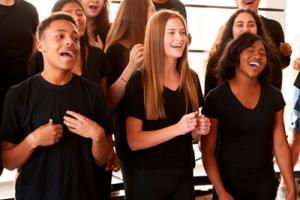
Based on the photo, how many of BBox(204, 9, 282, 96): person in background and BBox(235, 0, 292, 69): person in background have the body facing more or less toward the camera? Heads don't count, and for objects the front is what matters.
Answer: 2

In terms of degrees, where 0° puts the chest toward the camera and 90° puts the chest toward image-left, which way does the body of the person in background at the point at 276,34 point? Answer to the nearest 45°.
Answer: approximately 0°

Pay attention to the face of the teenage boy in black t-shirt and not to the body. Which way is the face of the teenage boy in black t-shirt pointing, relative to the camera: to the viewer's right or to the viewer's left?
to the viewer's right

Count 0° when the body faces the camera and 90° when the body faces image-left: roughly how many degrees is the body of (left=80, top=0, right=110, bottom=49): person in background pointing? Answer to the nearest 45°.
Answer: approximately 0°
